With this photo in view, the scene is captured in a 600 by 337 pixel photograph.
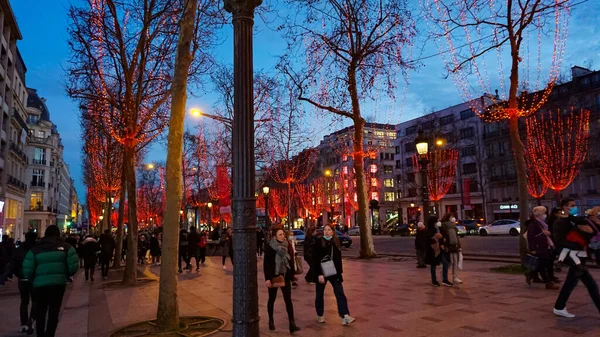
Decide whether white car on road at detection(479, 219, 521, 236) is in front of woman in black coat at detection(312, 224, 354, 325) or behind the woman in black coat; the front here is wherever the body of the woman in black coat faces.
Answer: behind

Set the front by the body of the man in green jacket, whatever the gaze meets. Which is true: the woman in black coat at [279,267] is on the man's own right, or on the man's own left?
on the man's own right

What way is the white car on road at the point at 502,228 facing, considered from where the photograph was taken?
facing to the left of the viewer

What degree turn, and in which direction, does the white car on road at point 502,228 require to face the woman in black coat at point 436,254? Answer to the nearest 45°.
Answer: approximately 90° to its left

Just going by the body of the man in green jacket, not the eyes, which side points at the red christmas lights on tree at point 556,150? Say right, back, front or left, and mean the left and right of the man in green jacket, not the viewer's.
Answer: right

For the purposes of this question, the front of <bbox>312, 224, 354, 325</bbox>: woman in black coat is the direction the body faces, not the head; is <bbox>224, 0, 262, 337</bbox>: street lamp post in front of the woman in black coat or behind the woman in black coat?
in front

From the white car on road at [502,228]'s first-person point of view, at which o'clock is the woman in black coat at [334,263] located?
The woman in black coat is roughly at 9 o'clock from the white car on road.

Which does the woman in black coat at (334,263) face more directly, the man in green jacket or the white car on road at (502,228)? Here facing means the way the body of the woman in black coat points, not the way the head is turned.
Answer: the man in green jacket

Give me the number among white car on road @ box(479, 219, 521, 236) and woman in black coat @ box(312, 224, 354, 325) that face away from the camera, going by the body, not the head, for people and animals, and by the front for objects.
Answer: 0

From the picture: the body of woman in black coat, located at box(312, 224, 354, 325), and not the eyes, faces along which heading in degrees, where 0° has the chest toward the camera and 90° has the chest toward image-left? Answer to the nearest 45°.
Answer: approximately 0°

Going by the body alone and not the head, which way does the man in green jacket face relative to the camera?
away from the camera
